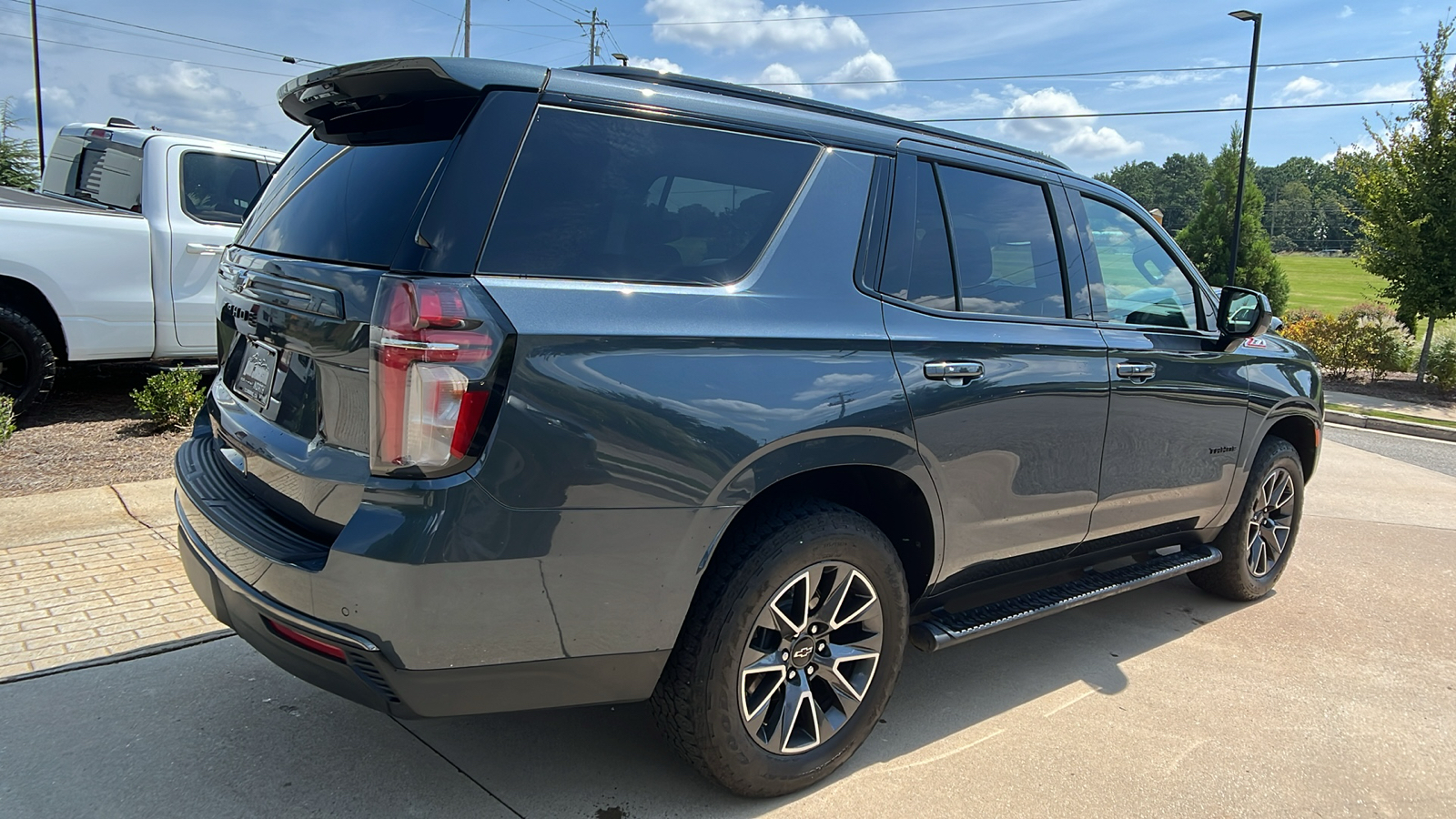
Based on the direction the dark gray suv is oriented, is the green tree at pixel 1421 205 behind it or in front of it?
in front

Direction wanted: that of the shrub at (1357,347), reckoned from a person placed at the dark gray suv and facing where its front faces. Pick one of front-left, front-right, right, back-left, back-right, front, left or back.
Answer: front

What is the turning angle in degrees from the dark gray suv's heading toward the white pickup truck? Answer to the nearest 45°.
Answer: approximately 90° to its left

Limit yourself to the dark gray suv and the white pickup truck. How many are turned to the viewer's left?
0

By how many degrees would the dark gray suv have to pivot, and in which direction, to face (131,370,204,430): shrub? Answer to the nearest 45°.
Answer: approximately 90° to its left

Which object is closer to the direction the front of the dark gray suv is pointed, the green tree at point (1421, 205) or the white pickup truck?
the green tree

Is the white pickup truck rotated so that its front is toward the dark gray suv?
no

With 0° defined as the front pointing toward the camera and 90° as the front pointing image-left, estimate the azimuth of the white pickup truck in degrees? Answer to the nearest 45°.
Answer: approximately 225°

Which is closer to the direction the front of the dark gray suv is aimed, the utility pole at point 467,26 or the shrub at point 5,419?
the utility pole

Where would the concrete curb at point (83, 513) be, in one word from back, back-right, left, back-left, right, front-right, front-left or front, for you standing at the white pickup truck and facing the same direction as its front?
back-right

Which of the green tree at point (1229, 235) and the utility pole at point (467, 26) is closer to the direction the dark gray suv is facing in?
the green tree

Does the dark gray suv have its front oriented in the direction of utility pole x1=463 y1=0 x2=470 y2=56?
no

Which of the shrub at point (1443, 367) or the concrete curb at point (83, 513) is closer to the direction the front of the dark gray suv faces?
the shrub

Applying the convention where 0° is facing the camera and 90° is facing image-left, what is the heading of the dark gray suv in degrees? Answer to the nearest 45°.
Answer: approximately 225°

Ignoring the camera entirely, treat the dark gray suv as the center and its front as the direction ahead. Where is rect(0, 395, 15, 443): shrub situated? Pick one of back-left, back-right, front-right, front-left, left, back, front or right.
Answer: left

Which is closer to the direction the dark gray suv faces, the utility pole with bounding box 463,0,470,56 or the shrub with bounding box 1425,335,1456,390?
the shrub

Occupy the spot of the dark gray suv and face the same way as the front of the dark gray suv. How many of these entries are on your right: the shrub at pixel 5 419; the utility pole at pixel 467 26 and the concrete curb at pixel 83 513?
0

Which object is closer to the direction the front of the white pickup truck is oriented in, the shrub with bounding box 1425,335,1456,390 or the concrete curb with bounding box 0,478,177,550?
the shrub
